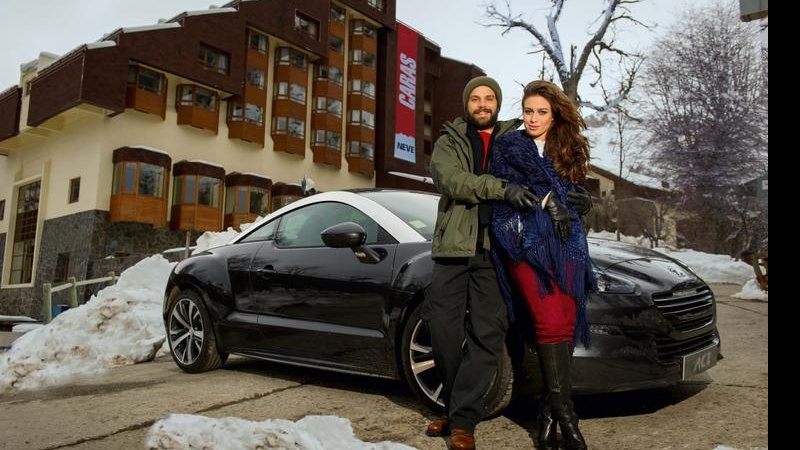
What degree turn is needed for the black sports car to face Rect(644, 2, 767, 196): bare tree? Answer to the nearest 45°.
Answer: approximately 90° to its left

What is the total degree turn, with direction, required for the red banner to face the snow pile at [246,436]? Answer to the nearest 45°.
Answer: approximately 45° to its right

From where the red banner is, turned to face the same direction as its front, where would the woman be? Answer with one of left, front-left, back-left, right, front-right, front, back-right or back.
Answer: front-right

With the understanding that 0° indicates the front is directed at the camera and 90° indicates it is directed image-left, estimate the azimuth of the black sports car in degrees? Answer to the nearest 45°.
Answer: approximately 315°

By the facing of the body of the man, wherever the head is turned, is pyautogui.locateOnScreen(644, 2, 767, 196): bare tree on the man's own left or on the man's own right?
on the man's own left

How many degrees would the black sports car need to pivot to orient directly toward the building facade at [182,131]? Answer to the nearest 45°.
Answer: approximately 180°

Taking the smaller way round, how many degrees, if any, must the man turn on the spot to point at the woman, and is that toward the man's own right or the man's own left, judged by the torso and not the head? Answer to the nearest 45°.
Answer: approximately 45° to the man's own left

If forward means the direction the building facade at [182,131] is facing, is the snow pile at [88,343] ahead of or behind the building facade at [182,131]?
ahead
